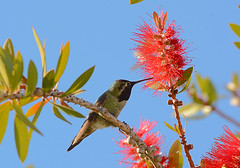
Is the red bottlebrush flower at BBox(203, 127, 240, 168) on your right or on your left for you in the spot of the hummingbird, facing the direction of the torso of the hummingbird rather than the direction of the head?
on your right

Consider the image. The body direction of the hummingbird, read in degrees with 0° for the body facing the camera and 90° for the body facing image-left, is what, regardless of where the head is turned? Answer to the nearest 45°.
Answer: approximately 270°
